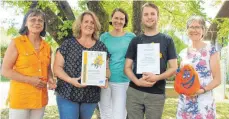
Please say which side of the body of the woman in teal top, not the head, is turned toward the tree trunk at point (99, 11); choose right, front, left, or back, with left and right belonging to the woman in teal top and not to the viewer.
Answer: back

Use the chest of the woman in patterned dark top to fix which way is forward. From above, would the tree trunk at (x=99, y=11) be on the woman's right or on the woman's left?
on the woman's left

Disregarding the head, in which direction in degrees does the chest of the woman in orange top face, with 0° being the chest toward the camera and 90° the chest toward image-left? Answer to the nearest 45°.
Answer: approximately 315°

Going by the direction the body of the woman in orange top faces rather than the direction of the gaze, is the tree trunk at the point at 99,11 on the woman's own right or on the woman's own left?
on the woman's own left
